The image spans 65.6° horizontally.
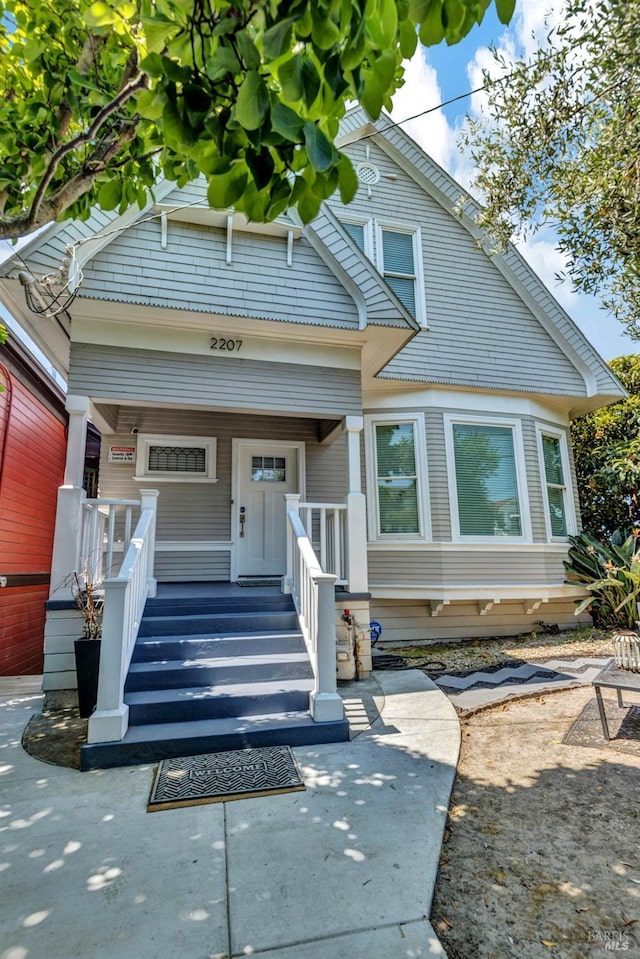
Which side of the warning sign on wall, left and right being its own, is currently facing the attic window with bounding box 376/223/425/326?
left

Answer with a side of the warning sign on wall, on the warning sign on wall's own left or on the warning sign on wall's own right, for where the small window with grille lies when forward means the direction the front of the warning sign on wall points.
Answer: on the warning sign on wall's own left

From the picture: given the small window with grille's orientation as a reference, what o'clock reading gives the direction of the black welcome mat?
The black welcome mat is roughly at 12 o'clock from the small window with grille.

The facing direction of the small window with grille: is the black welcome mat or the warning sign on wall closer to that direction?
the black welcome mat

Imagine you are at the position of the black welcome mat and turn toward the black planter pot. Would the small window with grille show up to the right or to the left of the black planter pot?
right

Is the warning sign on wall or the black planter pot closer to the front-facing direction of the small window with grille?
the black planter pot

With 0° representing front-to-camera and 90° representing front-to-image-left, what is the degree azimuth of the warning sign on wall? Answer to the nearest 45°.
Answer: approximately 0°

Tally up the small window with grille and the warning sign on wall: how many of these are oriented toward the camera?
2

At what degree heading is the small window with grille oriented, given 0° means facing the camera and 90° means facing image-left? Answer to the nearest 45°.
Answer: approximately 0°

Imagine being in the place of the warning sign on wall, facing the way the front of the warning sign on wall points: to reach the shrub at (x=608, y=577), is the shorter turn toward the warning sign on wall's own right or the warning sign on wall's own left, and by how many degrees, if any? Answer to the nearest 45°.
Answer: approximately 90° to the warning sign on wall's own left

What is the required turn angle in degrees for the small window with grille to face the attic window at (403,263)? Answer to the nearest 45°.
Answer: approximately 90° to its left

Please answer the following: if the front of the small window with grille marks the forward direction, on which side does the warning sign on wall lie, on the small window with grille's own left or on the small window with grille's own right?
on the small window with grille's own right
